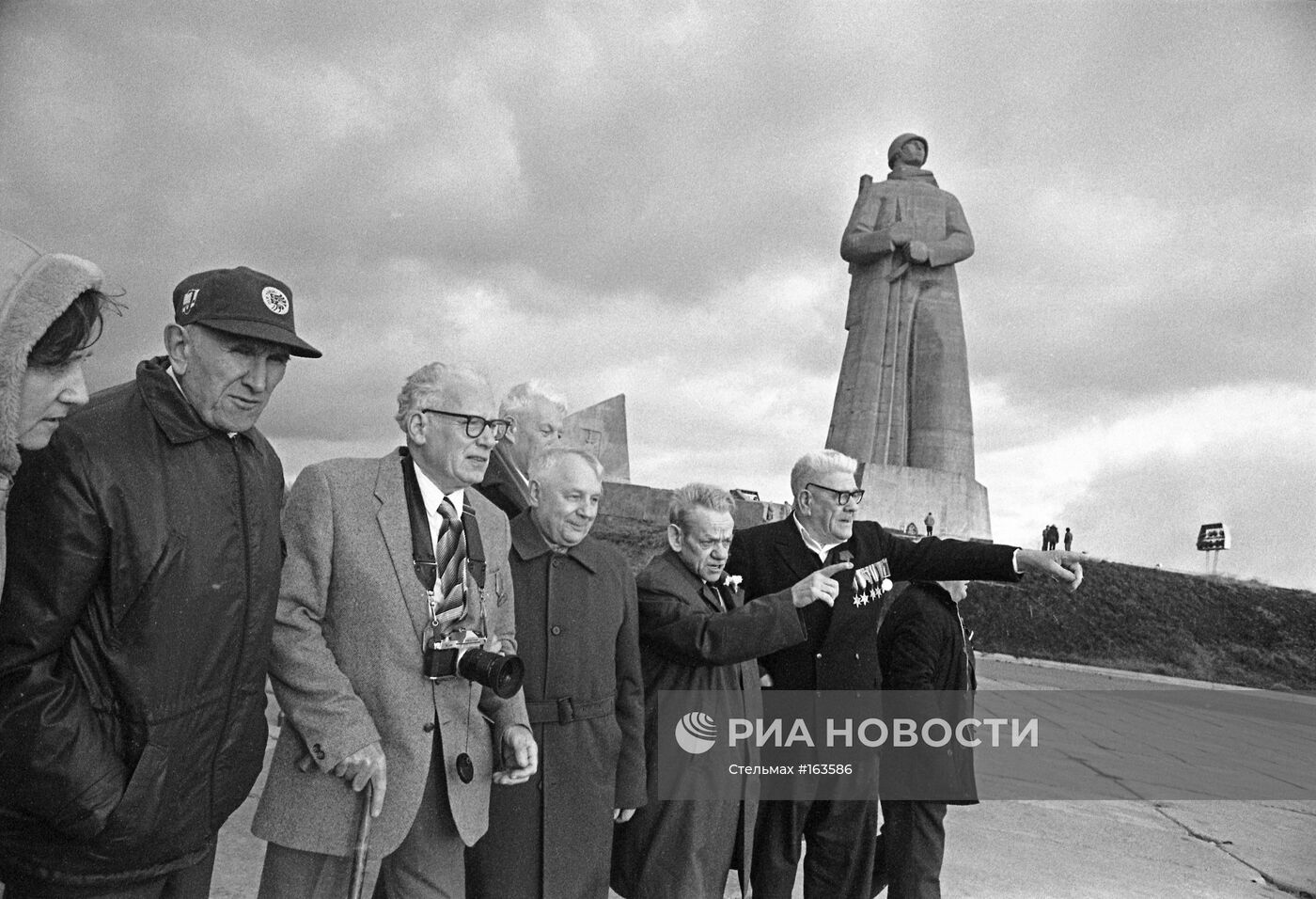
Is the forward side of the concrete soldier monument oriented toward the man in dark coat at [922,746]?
yes

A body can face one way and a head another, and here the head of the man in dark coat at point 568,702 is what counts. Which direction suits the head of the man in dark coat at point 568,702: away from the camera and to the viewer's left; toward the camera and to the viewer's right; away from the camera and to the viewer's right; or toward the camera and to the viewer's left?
toward the camera and to the viewer's right

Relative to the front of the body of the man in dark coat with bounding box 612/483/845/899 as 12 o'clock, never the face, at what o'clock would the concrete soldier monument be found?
The concrete soldier monument is roughly at 8 o'clock from the man in dark coat.

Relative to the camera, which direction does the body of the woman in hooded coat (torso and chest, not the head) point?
to the viewer's right

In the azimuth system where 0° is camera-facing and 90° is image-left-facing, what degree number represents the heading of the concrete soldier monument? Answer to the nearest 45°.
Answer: approximately 0°

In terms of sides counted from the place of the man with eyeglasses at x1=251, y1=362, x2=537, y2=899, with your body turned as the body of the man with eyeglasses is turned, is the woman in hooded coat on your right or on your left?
on your right

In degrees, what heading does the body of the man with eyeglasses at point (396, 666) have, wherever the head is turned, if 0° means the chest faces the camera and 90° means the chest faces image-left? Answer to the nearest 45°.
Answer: approximately 315°

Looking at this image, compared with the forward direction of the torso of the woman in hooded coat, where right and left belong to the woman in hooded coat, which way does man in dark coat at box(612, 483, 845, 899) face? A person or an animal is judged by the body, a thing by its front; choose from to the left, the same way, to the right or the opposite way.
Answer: to the right

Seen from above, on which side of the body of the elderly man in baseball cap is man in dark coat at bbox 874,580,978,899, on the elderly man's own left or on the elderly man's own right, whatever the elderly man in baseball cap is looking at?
on the elderly man's own left

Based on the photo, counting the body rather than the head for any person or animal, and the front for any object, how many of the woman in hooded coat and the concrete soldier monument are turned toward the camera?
1
